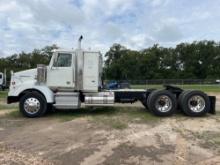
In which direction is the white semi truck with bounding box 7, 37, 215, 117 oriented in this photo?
to the viewer's left
